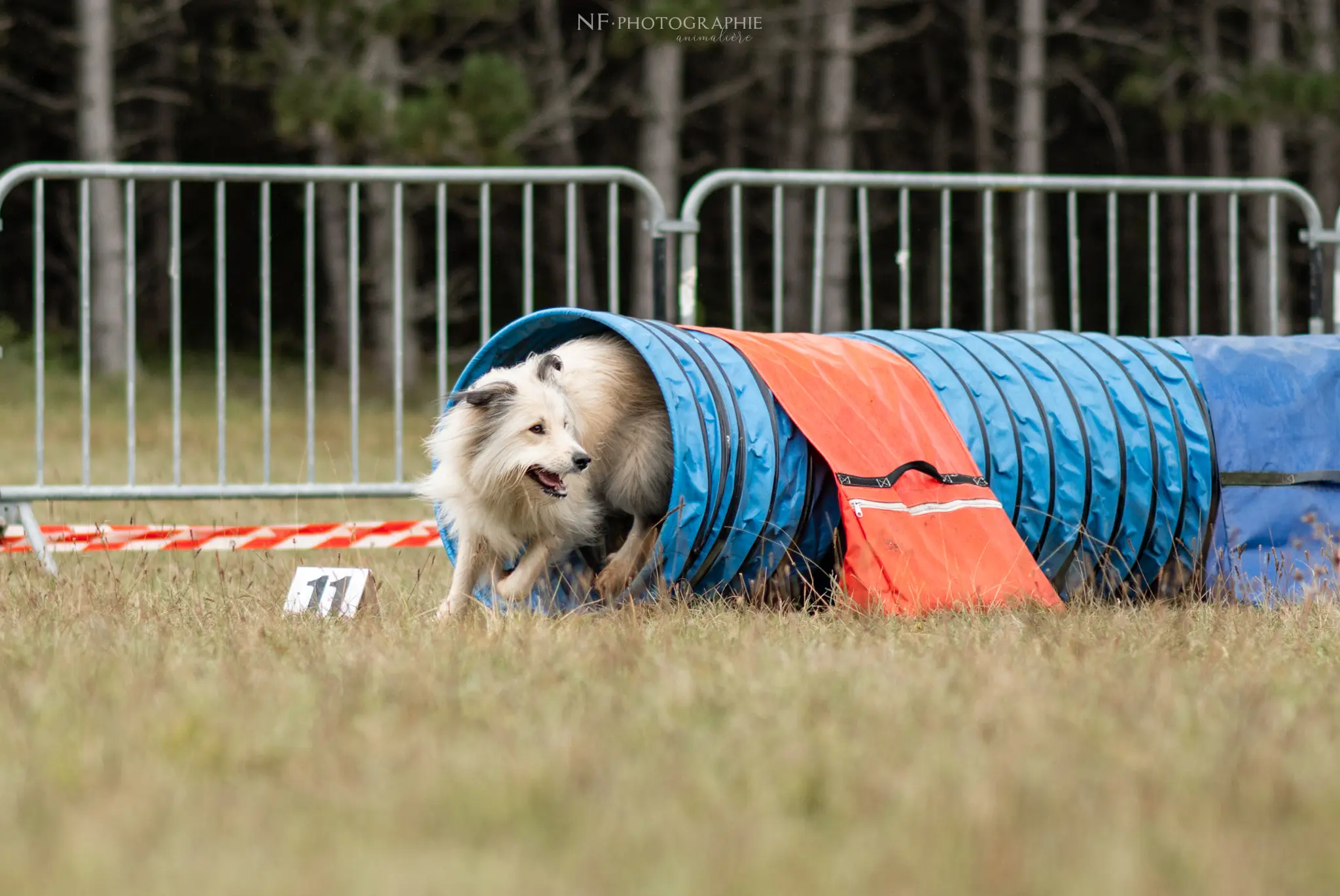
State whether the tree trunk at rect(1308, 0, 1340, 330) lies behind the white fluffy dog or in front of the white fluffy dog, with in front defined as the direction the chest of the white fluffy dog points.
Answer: behind

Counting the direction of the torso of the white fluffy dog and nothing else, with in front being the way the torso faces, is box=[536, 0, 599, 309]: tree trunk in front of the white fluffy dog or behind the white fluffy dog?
behind

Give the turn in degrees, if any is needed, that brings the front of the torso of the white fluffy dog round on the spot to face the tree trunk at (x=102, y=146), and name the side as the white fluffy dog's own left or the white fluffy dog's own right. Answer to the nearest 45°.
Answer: approximately 135° to the white fluffy dog's own right

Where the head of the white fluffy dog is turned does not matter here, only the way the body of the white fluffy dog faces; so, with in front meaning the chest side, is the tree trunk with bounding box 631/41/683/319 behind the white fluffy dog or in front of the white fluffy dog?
behind

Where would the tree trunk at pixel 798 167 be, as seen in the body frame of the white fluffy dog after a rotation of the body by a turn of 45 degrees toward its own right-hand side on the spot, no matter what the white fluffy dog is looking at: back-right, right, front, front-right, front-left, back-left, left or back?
right

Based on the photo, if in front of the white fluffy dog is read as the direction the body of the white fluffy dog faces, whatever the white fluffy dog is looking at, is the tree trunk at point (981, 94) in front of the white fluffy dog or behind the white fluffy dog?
behind

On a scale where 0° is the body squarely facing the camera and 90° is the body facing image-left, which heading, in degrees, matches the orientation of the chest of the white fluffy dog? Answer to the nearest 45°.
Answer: approximately 45°

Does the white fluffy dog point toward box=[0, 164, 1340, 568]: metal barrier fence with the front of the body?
no

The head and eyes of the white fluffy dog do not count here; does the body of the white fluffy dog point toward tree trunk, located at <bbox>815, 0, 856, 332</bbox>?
no
